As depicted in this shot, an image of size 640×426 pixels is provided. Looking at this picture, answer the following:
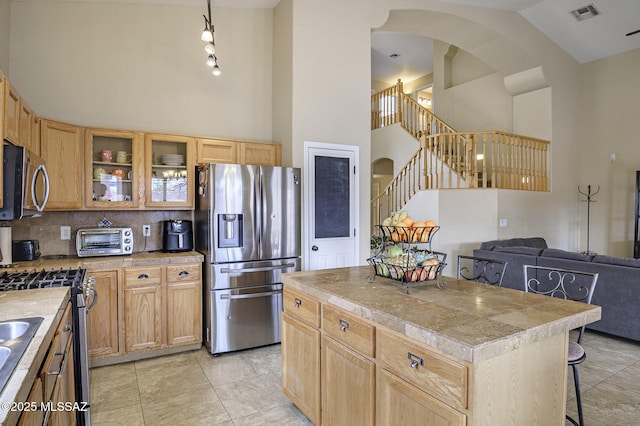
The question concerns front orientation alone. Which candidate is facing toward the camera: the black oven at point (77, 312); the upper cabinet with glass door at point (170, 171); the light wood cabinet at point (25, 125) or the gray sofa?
the upper cabinet with glass door

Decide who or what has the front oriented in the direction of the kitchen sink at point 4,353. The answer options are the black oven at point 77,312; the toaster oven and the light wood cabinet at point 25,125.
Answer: the toaster oven

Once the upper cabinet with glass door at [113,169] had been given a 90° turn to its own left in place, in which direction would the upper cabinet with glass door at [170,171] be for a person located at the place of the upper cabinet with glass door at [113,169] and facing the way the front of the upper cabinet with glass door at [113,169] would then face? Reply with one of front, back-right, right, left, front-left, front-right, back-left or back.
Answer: front

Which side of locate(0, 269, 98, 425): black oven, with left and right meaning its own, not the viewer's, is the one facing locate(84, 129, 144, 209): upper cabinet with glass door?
left

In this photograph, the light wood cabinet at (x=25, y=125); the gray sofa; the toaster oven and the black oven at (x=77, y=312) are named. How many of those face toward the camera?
1

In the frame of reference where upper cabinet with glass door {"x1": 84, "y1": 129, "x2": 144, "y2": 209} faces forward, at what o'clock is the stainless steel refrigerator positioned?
The stainless steel refrigerator is roughly at 10 o'clock from the upper cabinet with glass door.

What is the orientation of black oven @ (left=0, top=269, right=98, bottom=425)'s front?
to the viewer's right

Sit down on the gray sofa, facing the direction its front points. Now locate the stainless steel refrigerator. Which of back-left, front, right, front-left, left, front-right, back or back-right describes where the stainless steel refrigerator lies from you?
back

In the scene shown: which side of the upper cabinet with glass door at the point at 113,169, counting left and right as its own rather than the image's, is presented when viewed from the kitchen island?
front

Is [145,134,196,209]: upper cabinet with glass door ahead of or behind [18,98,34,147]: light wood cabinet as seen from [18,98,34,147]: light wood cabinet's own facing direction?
ahead

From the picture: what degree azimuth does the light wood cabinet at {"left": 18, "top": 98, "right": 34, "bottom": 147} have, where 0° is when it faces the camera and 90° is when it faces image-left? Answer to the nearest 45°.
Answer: approximately 270°

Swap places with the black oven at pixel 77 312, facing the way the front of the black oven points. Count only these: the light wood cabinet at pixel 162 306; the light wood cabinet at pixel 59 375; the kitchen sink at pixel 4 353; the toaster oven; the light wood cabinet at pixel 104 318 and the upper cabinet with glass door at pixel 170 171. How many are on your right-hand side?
2
